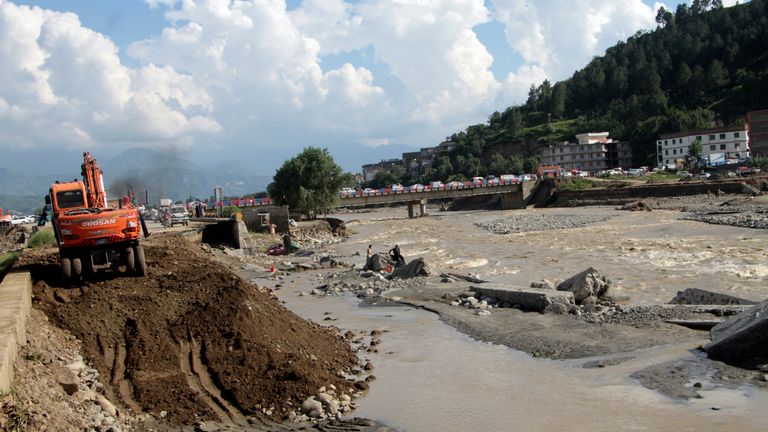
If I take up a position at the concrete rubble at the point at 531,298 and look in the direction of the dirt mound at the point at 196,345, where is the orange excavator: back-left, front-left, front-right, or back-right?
front-right

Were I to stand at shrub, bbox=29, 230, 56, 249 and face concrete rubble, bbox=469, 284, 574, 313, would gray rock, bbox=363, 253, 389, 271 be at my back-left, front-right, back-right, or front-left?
front-left

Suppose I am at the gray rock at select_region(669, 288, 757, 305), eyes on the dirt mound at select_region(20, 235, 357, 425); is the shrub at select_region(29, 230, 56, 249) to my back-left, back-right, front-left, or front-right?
front-right

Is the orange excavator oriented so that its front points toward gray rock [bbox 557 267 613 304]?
no

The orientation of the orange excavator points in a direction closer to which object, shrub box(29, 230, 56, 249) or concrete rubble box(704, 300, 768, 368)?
the shrub

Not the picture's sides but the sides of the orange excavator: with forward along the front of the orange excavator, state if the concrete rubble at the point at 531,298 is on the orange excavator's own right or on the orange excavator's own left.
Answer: on the orange excavator's own right

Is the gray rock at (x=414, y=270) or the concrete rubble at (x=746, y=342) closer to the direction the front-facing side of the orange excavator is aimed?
the gray rock

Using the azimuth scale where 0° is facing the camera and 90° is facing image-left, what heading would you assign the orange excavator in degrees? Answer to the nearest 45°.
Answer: approximately 180°

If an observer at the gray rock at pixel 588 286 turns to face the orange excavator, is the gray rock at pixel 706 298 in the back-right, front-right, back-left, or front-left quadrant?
back-left

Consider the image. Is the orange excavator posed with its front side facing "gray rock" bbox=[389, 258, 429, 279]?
no

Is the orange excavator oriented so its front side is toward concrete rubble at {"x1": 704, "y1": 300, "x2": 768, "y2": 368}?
no

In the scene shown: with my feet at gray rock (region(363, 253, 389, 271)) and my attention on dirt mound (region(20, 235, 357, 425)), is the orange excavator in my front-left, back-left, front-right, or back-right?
front-right
